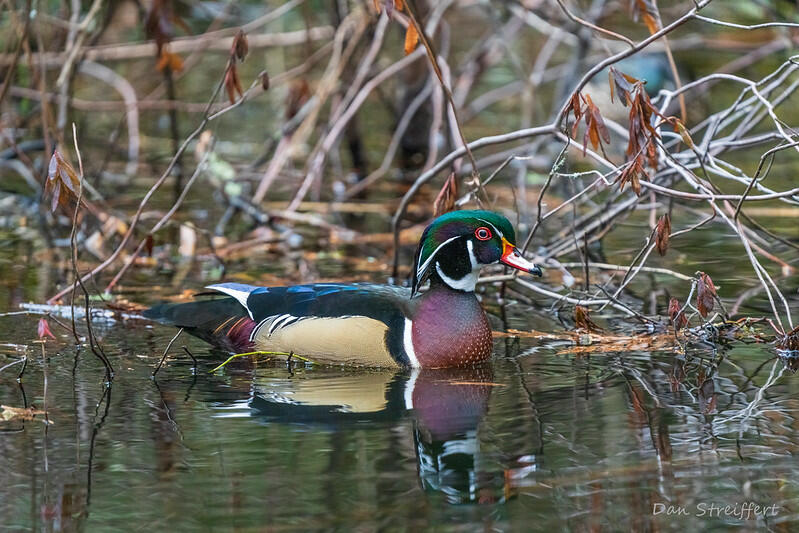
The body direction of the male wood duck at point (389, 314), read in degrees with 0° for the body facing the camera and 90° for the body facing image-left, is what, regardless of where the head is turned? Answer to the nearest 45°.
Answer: approximately 270°

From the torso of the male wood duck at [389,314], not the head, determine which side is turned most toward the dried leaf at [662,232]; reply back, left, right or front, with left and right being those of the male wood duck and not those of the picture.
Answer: front

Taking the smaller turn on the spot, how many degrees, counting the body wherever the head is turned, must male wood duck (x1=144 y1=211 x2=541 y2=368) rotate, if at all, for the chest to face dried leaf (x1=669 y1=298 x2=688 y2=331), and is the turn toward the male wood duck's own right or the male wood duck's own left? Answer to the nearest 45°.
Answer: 0° — it already faces it

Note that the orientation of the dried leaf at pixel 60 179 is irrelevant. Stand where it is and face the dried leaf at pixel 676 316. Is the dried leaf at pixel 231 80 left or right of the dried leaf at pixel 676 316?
left

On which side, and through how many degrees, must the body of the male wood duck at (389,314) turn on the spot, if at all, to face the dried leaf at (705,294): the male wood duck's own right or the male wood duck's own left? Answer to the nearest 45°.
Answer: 0° — it already faces it

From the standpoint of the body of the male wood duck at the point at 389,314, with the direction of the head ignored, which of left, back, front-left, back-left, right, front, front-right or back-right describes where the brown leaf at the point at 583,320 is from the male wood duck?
front
